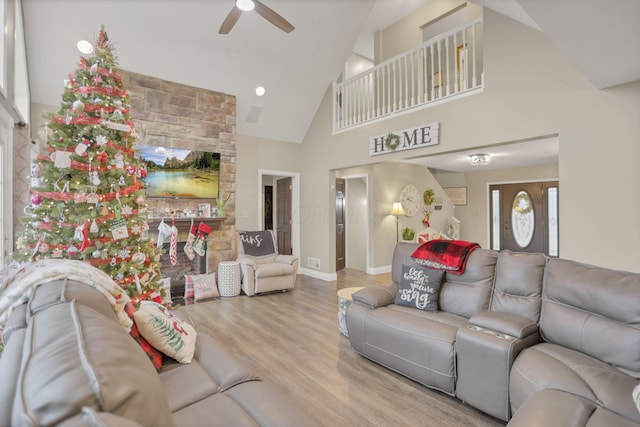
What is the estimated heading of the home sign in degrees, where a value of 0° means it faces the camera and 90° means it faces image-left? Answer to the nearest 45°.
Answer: approximately 45°

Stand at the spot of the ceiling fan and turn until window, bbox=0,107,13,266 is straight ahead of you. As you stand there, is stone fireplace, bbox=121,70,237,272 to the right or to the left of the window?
right

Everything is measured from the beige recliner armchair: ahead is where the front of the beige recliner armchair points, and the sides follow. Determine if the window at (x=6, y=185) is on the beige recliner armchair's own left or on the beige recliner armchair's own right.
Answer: on the beige recliner armchair's own right

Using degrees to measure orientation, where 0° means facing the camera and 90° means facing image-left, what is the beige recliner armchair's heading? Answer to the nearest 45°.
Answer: approximately 315°

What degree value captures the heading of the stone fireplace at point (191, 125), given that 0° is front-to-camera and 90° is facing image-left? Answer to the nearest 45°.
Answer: approximately 315°

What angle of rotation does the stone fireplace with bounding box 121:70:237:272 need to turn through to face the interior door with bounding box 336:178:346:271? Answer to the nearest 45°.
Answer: approximately 45° to its left

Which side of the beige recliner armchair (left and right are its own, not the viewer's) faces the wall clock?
left
